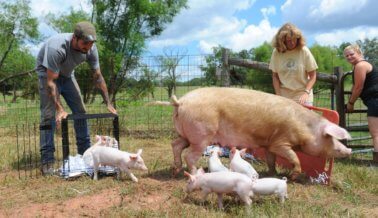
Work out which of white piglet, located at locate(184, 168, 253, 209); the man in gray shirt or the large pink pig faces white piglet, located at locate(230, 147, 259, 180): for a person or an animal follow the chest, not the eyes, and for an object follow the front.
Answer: the man in gray shirt

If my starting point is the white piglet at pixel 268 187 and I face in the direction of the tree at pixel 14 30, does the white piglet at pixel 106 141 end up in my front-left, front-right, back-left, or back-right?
front-left

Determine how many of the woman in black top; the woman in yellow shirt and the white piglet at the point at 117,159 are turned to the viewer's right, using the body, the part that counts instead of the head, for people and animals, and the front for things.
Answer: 1

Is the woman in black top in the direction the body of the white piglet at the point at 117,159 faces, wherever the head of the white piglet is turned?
yes

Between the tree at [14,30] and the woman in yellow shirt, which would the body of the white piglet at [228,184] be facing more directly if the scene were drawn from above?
the tree

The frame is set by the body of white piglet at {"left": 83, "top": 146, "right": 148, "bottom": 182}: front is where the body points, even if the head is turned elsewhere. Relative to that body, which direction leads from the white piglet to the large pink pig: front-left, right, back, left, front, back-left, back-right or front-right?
front

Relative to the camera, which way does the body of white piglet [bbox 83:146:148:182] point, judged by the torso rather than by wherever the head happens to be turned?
to the viewer's right

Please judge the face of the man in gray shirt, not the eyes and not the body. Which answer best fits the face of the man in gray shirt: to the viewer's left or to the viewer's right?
to the viewer's right

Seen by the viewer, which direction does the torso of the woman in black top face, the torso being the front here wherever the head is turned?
to the viewer's left

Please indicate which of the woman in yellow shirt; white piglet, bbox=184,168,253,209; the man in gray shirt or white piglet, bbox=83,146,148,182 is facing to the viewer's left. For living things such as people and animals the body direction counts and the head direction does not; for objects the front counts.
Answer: white piglet, bbox=184,168,253,209

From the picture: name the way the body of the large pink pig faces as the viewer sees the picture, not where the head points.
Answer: to the viewer's right

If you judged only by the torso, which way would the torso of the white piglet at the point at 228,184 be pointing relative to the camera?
to the viewer's left

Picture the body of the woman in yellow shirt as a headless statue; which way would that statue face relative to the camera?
toward the camera

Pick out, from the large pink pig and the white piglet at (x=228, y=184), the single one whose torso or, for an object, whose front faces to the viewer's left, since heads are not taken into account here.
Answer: the white piglet

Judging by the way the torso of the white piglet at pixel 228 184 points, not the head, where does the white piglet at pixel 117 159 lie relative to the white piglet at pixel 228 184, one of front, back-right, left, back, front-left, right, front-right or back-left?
front-right

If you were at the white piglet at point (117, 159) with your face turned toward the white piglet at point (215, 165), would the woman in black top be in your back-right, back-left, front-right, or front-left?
front-left

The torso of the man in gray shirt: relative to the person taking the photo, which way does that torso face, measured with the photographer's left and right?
facing the viewer and to the right of the viewer

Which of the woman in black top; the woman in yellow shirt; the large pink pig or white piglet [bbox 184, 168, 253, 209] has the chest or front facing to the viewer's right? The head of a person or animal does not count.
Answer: the large pink pig

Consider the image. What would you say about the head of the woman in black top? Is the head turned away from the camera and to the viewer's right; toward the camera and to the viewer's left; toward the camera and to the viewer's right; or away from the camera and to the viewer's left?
toward the camera and to the viewer's left

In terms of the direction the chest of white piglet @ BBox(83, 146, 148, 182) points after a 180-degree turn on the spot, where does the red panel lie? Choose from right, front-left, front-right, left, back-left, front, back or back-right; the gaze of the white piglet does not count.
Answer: back

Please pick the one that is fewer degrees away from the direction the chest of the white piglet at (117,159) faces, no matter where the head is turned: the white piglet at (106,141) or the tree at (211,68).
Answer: the tree
